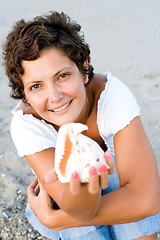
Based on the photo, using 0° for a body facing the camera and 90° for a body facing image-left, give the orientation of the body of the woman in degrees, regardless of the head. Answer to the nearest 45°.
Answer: approximately 0°
